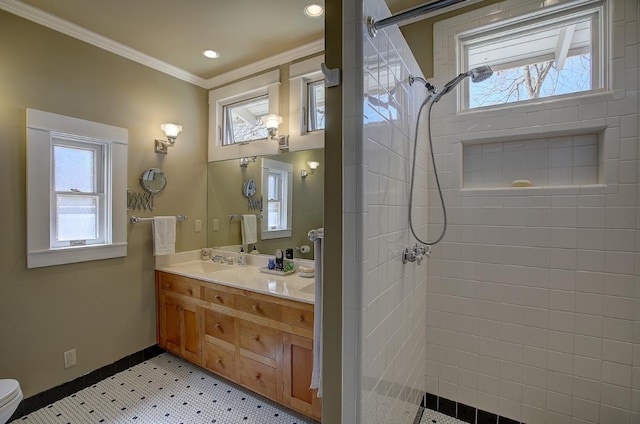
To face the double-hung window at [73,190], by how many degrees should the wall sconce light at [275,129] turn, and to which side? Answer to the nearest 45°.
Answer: approximately 45° to its right

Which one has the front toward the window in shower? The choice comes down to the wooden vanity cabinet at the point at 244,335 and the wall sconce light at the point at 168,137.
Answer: the wall sconce light

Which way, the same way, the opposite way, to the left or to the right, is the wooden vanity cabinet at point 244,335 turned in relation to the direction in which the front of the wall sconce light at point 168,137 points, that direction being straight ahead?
to the right

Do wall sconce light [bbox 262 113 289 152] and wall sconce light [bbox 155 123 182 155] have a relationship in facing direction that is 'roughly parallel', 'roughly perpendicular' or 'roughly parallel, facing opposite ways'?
roughly perpendicular

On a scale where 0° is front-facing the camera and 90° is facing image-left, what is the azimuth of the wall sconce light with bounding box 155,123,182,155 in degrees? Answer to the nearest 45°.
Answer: approximately 315°

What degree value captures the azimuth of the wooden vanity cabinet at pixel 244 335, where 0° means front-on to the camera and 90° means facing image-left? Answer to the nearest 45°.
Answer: approximately 45°

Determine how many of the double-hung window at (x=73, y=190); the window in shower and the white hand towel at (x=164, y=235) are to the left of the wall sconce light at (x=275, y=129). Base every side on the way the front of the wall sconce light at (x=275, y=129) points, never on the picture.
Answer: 1

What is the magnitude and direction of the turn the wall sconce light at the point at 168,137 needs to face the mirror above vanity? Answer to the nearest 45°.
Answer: approximately 45° to its left

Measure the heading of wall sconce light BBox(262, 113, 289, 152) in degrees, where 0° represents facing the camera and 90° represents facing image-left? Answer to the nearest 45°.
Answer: approximately 45°
